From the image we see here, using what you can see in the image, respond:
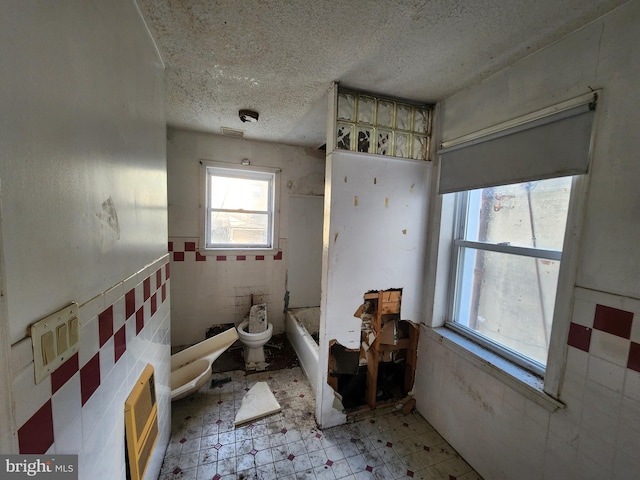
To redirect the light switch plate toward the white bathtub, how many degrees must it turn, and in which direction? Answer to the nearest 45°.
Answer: approximately 90° to its left

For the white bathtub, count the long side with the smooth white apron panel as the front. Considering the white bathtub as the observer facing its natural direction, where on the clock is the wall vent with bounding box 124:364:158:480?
The wall vent is roughly at 10 o'clock from the white bathtub.

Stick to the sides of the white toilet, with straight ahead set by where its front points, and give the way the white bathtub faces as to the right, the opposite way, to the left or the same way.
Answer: to the right

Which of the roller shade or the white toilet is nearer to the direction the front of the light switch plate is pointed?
the roller shade

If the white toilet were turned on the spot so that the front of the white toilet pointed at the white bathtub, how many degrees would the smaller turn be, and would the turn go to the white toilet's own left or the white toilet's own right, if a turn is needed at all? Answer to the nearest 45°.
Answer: approximately 90° to the white toilet's own left

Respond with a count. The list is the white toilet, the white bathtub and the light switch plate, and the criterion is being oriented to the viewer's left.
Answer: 1

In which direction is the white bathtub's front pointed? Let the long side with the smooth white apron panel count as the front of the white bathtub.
to the viewer's left

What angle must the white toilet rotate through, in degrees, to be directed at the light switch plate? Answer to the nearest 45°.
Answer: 0° — it already faces it

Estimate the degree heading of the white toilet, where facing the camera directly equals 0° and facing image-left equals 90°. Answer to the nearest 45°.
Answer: approximately 0°

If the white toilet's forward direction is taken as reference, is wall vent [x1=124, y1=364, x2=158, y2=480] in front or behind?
in front

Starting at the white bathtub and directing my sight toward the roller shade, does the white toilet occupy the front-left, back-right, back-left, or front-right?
back-right

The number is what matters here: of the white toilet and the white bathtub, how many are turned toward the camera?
1
